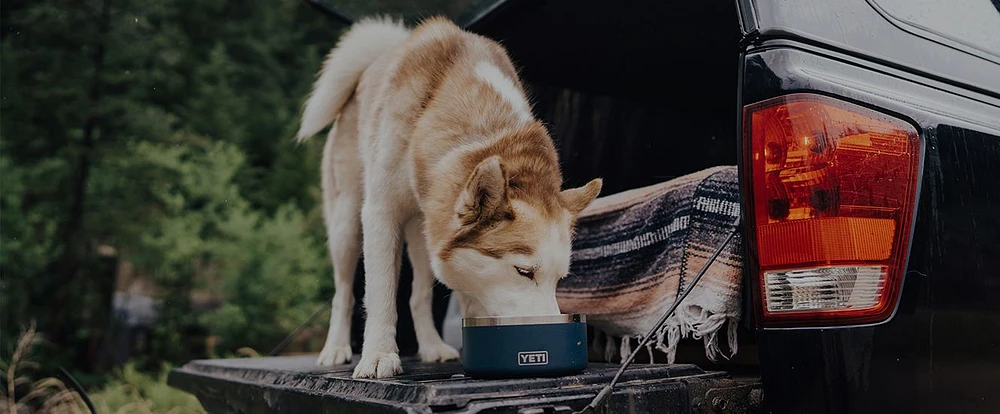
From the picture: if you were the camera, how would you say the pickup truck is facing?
facing away from the viewer and to the right of the viewer
